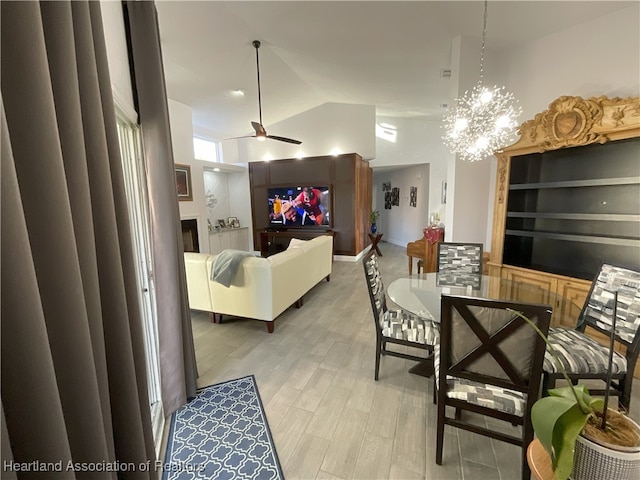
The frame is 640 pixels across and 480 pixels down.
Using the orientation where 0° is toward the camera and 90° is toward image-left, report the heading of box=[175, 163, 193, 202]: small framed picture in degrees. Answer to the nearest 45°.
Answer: approximately 315°

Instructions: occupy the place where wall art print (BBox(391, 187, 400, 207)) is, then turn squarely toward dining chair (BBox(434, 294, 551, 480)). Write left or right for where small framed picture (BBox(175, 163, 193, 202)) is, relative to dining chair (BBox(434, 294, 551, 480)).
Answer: right

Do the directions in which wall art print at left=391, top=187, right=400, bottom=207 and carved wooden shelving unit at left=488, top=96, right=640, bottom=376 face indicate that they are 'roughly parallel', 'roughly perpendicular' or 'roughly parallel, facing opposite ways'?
roughly perpendicular

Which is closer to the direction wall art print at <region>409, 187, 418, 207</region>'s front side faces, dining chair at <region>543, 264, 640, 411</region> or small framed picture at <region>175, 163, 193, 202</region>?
the dining chair

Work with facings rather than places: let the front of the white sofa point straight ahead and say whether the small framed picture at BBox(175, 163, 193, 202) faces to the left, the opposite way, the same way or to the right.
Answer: the opposite way

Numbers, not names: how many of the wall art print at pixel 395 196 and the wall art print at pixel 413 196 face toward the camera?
2

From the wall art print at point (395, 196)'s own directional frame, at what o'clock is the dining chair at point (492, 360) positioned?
The dining chair is roughly at 12 o'clock from the wall art print.

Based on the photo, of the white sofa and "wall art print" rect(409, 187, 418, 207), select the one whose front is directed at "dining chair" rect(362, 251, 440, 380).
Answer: the wall art print

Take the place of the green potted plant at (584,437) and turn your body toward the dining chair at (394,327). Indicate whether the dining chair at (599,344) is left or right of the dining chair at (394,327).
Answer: right

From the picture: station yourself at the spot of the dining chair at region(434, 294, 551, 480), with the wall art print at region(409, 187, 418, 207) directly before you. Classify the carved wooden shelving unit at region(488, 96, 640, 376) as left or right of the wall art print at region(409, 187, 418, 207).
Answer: right

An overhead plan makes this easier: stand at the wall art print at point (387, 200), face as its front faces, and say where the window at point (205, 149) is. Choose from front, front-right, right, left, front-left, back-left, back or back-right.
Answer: front-right
